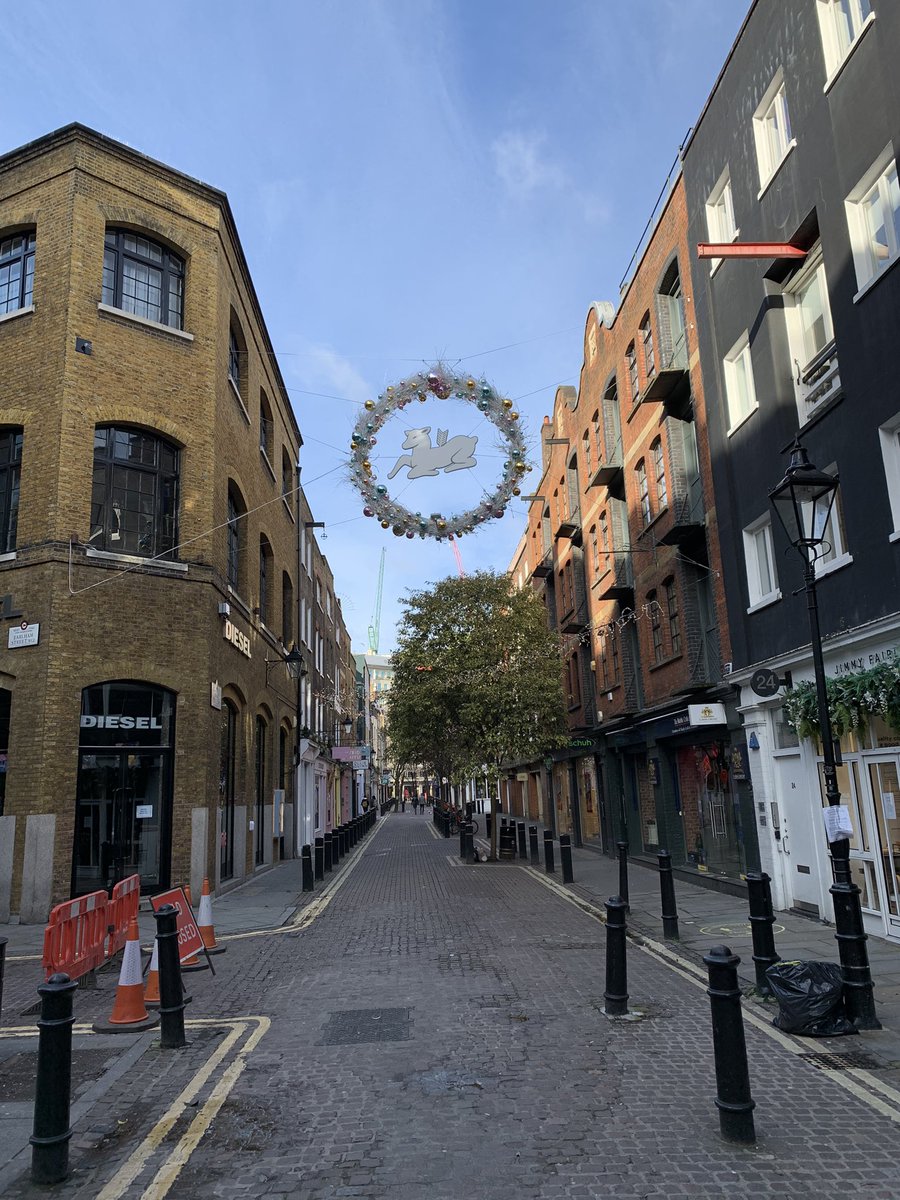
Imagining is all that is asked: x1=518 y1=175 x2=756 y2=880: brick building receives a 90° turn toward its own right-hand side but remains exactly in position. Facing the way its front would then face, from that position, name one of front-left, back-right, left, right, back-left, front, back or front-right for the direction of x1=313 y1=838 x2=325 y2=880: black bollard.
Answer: left

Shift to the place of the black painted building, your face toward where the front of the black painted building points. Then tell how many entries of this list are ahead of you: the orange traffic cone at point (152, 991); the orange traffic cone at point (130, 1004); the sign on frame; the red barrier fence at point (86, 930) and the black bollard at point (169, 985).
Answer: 5

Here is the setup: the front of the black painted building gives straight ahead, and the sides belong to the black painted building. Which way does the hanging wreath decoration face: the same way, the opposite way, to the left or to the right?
to the left

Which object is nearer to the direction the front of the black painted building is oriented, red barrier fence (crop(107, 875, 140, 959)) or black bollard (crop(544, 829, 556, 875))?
the red barrier fence

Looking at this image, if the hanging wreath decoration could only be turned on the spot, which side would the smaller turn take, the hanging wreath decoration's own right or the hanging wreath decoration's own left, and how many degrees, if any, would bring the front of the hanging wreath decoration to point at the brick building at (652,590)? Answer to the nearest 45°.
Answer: approximately 135° to the hanging wreath decoration's own left

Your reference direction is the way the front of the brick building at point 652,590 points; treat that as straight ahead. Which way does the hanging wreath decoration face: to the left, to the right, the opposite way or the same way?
to the left

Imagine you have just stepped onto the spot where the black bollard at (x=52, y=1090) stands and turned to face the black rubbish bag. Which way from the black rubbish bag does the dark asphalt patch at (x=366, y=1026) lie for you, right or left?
left

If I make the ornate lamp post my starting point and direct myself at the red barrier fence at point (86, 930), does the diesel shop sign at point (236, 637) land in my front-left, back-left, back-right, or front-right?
front-right

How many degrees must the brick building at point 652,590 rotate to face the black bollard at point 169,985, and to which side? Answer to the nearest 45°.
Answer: approximately 90° to its left

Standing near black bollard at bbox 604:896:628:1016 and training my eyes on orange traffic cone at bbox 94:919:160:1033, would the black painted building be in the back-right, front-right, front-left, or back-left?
back-right

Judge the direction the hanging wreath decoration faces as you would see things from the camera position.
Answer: facing the viewer

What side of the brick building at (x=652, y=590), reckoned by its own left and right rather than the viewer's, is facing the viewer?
left

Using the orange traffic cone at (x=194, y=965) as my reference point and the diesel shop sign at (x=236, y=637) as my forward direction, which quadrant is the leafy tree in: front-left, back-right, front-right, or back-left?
front-right
